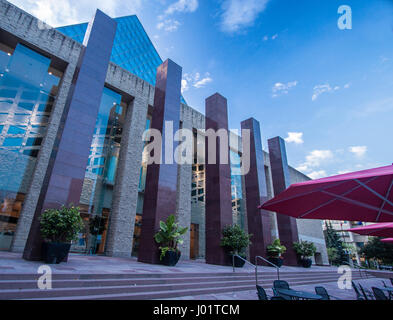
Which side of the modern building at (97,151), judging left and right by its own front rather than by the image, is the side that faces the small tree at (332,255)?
left

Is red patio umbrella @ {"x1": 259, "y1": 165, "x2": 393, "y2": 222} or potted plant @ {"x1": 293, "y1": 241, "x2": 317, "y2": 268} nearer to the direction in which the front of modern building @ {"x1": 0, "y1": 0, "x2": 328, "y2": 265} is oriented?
the red patio umbrella

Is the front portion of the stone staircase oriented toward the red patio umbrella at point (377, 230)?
no

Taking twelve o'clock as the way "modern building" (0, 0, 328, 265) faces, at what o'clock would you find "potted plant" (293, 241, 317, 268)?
The potted plant is roughly at 10 o'clock from the modern building.

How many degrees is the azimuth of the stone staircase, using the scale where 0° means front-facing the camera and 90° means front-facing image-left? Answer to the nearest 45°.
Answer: approximately 315°

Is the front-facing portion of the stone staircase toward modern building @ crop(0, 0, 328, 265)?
no

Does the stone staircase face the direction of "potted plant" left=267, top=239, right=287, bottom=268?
no

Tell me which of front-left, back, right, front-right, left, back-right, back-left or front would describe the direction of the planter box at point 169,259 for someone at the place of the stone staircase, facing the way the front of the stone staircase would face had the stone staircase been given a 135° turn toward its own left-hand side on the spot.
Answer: front

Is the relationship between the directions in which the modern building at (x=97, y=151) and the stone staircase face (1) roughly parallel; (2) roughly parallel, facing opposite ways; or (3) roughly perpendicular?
roughly parallel

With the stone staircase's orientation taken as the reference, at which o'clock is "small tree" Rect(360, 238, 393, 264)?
The small tree is roughly at 9 o'clock from the stone staircase.

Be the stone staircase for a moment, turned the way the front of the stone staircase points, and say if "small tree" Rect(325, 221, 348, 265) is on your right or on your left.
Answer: on your left

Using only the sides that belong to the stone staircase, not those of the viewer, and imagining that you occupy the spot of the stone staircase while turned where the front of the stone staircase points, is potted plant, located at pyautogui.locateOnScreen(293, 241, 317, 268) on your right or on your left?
on your left

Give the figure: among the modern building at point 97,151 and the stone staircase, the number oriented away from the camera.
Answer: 0

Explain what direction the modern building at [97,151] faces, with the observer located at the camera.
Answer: facing the viewer and to the right of the viewer

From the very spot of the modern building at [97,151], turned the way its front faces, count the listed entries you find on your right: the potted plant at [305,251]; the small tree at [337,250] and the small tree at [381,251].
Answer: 0
